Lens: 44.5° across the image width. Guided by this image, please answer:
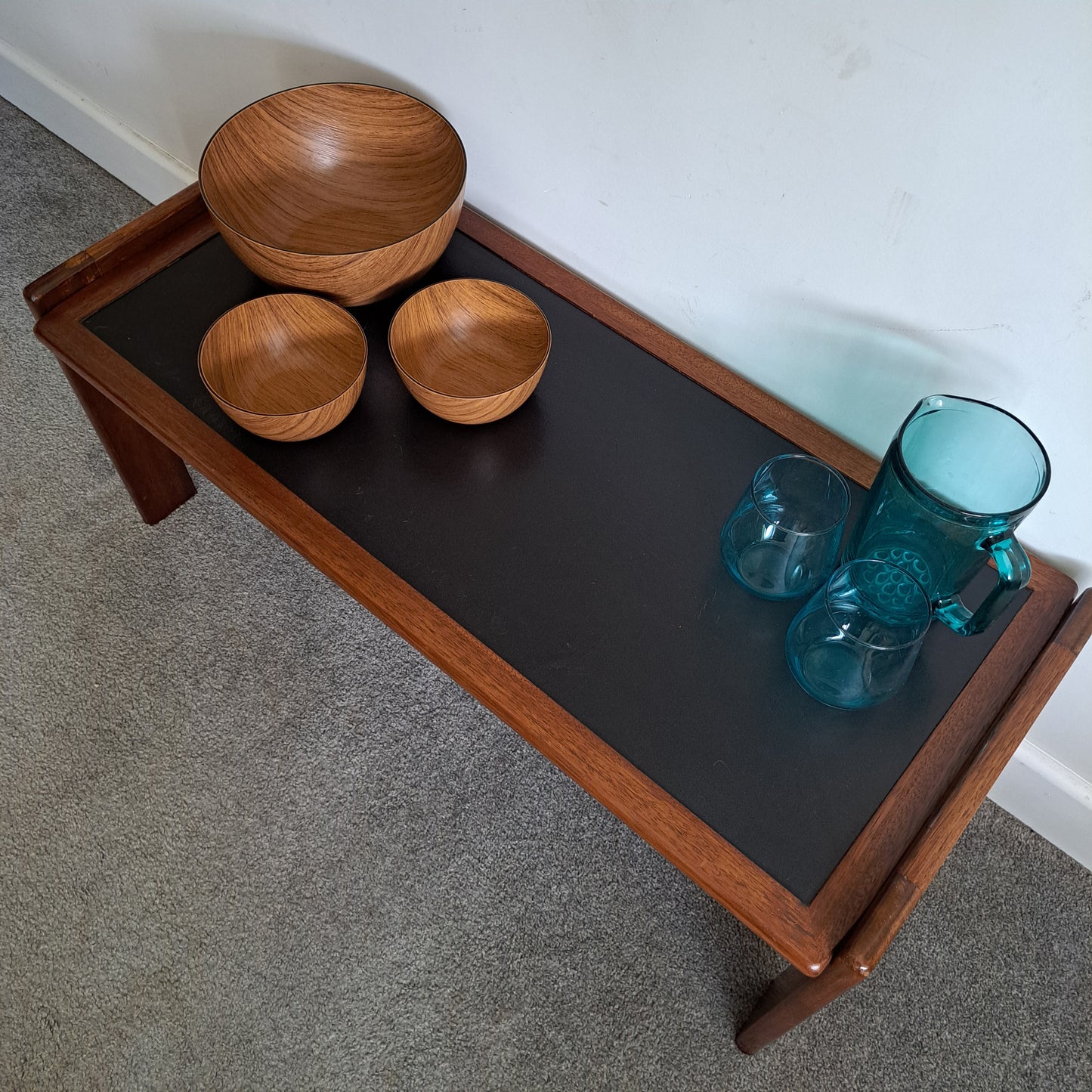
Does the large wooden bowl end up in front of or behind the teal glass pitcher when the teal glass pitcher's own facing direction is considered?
in front

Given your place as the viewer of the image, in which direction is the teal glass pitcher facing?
facing away from the viewer and to the left of the viewer
